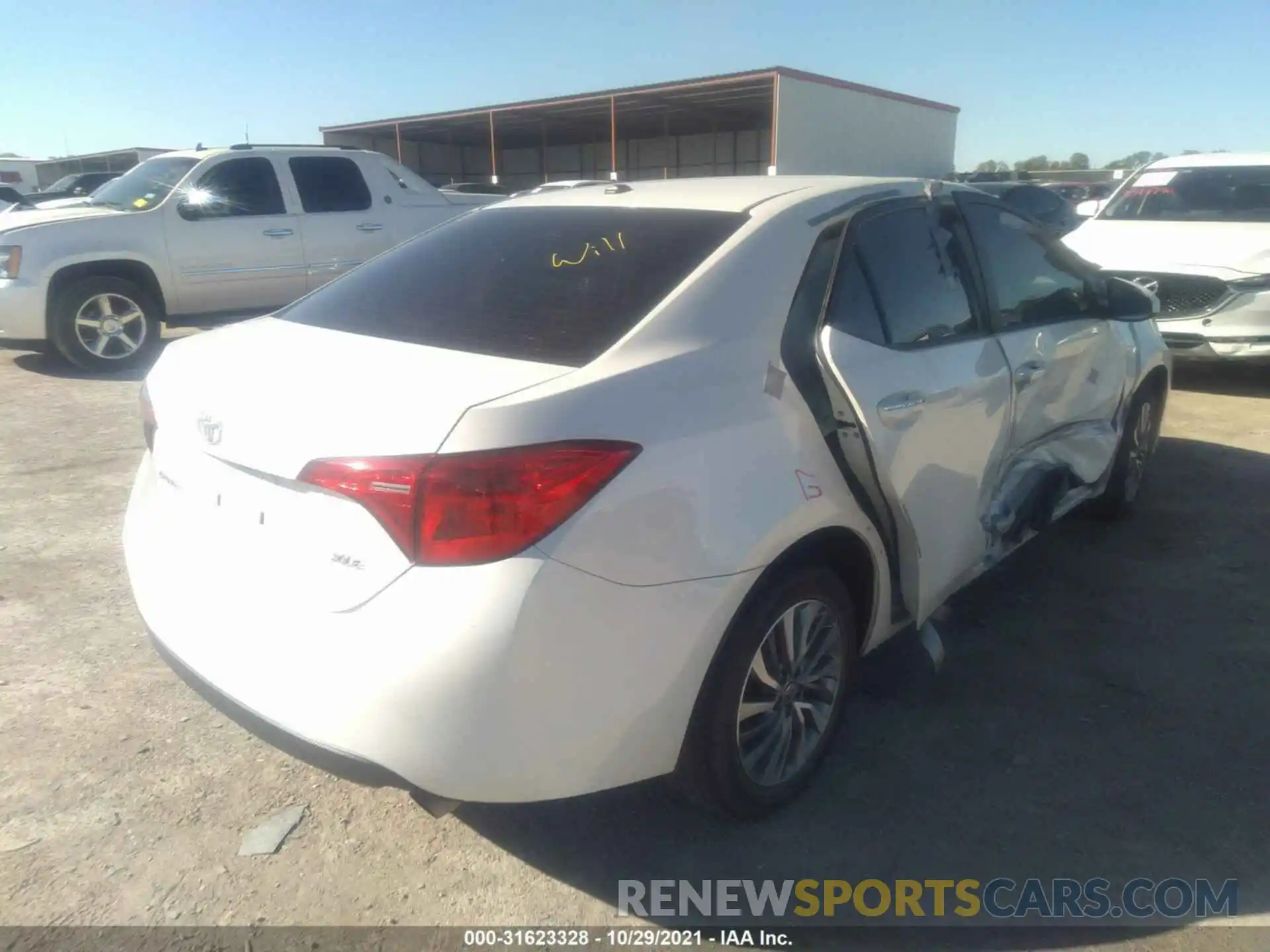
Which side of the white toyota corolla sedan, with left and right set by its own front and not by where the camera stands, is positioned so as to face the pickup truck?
left

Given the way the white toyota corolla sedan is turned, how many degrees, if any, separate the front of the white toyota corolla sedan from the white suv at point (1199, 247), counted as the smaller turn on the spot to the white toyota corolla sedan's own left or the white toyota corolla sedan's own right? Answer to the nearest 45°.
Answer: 0° — it already faces it

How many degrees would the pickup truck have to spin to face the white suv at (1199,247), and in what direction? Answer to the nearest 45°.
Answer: approximately 135° to its left

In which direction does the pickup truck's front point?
to the viewer's left

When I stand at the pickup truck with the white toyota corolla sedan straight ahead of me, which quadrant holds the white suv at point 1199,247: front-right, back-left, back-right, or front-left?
front-left

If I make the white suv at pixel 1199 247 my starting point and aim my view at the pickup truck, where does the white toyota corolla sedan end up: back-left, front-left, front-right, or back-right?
front-left

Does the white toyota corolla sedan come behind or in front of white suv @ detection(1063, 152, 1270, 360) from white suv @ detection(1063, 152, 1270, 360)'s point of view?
in front

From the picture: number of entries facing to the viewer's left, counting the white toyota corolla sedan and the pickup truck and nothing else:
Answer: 1

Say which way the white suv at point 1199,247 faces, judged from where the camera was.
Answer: facing the viewer and to the left of the viewer

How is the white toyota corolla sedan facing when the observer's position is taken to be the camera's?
facing away from the viewer and to the right of the viewer

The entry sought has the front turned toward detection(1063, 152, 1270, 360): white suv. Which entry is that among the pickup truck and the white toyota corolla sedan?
the white toyota corolla sedan

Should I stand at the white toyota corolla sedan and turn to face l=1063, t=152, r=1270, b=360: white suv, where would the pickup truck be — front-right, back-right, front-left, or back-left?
front-left

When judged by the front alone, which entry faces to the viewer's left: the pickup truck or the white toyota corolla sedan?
the pickup truck
